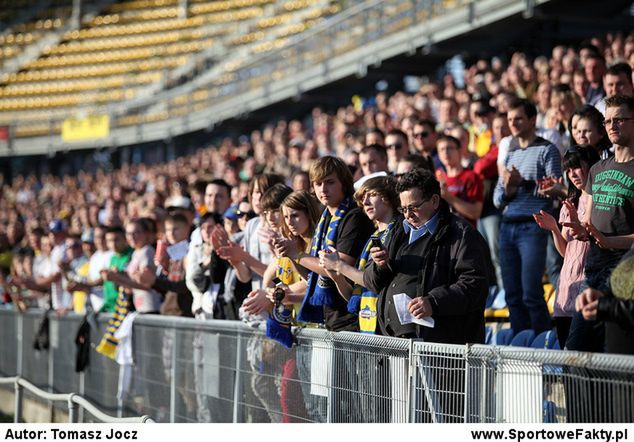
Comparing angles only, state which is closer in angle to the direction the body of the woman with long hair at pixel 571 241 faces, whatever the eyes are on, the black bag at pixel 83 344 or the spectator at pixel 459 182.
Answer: the black bag

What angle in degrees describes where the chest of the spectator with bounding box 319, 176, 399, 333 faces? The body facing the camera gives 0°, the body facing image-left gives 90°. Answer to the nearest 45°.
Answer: approximately 45°

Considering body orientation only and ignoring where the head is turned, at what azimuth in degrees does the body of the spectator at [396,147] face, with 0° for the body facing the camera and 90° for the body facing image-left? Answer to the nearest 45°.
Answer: approximately 45°

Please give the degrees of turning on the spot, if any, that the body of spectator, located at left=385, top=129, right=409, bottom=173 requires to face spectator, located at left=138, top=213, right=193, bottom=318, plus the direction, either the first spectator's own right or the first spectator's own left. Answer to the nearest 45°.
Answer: approximately 45° to the first spectator's own right

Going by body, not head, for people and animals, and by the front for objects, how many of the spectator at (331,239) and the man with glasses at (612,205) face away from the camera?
0

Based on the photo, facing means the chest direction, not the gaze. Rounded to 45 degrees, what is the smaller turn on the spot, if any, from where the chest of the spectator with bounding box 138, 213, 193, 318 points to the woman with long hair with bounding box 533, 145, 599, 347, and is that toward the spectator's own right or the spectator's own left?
approximately 90° to the spectator's own left

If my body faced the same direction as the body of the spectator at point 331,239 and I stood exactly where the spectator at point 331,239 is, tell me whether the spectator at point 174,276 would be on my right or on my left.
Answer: on my right

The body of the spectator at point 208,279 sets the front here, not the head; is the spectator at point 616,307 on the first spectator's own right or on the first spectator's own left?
on the first spectator's own left

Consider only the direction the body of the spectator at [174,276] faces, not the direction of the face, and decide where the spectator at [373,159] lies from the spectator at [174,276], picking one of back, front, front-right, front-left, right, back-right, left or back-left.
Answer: left
